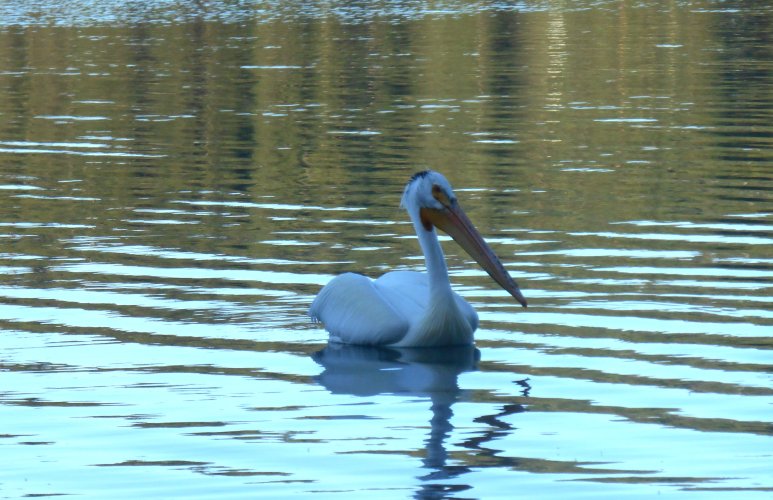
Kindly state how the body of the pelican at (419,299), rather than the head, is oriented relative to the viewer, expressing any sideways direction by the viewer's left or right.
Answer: facing the viewer and to the right of the viewer
